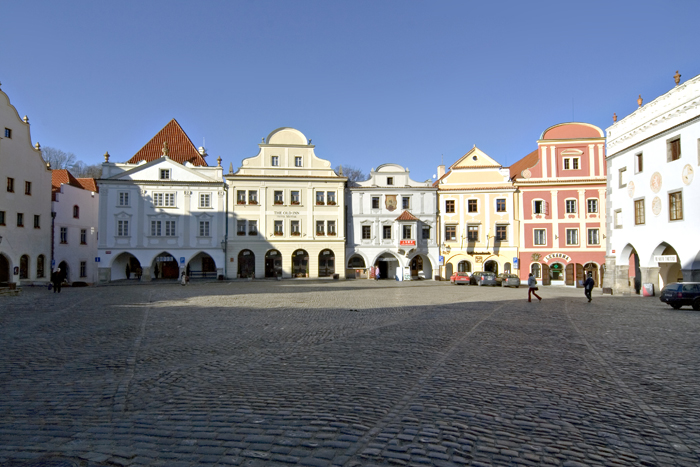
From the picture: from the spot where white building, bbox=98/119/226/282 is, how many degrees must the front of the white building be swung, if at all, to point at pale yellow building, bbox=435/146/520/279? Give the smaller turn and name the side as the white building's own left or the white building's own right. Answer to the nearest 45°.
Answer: approximately 90° to the white building's own left

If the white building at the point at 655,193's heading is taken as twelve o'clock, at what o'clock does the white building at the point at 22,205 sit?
the white building at the point at 22,205 is roughly at 1 o'clock from the white building at the point at 655,193.

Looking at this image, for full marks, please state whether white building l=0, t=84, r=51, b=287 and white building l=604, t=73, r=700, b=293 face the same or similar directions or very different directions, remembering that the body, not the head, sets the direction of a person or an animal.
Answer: very different directions

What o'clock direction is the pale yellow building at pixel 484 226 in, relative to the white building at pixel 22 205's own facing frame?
The pale yellow building is roughly at 11 o'clock from the white building.

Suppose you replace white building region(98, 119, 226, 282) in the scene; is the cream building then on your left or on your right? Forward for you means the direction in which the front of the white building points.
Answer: on your left

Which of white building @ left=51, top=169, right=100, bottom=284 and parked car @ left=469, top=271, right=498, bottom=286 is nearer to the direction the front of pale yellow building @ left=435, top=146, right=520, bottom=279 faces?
the parked car

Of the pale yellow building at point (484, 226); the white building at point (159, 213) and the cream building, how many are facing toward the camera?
3

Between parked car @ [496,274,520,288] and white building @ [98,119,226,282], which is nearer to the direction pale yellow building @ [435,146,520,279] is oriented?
the parked car

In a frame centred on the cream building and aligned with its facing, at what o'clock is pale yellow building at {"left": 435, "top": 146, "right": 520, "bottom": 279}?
The pale yellow building is roughly at 9 o'clock from the cream building.

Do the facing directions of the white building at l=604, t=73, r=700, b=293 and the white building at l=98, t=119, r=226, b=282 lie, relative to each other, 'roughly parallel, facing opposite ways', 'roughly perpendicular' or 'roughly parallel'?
roughly perpendicular

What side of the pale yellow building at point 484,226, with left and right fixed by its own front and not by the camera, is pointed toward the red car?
front

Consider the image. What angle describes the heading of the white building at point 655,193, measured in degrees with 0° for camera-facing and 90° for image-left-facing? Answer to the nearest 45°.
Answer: approximately 45°

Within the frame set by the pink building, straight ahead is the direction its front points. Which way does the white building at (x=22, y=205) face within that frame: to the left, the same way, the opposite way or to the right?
to the left

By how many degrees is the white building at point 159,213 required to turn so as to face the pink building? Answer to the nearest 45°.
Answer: approximately 90° to its left

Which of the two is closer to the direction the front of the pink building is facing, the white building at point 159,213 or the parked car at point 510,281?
the parked car
